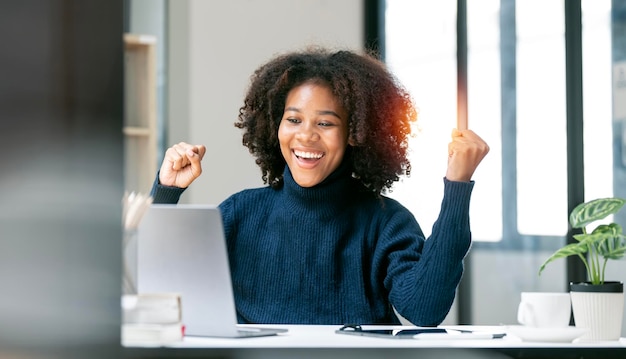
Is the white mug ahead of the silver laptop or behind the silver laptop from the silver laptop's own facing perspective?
ahead

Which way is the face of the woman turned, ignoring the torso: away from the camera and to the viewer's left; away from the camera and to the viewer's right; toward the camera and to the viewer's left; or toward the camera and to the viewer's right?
toward the camera and to the viewer's left

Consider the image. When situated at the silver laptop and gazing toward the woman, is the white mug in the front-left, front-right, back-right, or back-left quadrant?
front-right

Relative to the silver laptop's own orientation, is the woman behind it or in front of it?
in front

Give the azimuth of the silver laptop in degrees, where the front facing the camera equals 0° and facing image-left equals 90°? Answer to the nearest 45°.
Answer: approximately 225°
